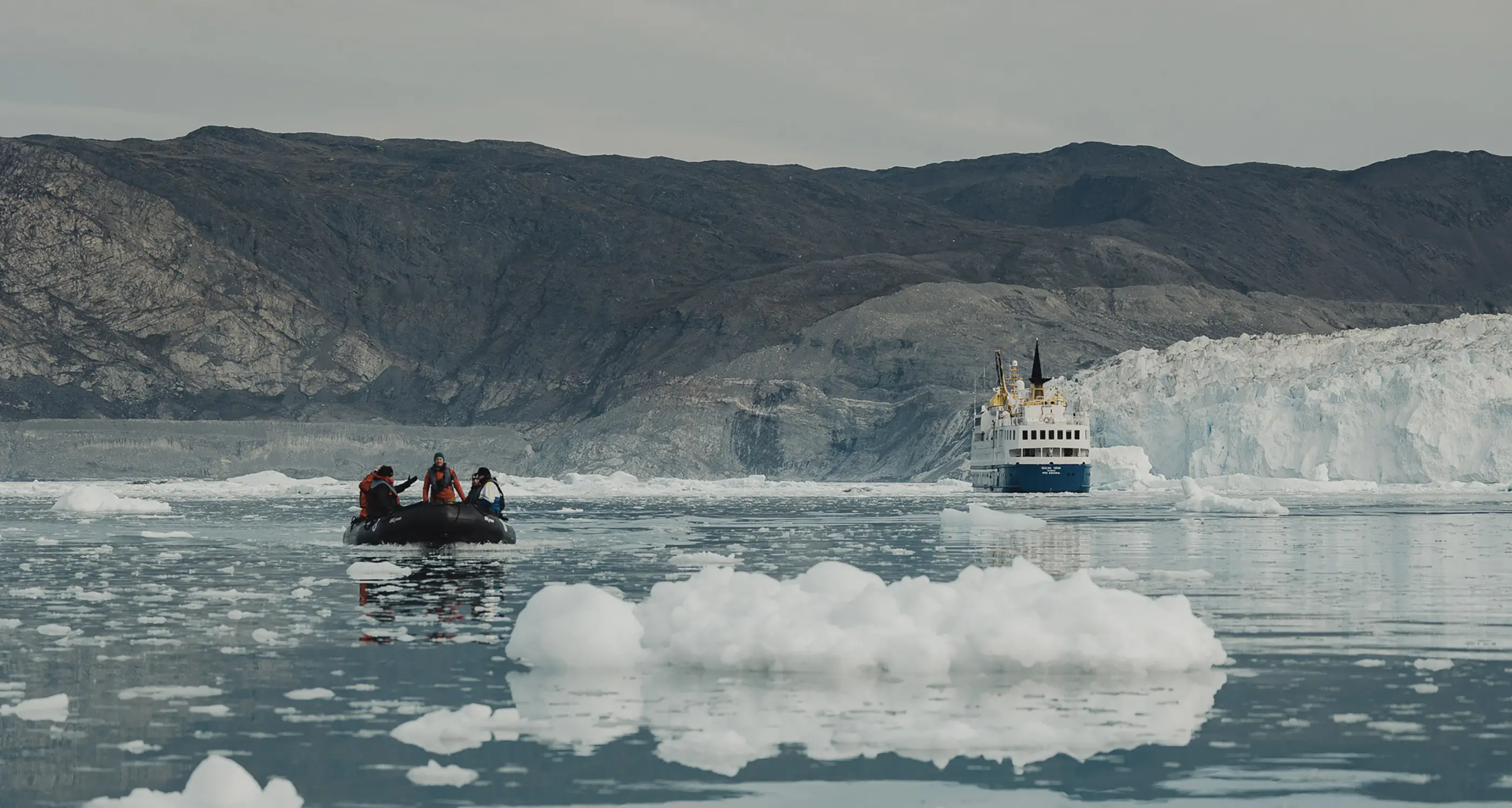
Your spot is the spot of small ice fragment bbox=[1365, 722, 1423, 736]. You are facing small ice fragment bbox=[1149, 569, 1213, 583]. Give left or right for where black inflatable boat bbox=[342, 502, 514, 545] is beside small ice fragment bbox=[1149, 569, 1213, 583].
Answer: left

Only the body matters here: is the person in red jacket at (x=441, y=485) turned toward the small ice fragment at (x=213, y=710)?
yes

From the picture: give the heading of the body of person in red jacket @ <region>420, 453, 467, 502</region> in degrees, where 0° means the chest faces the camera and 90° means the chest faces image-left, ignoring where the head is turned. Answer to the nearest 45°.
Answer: approximately 0°

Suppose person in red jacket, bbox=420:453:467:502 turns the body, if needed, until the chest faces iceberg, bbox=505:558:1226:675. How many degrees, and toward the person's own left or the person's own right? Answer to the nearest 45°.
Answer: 0° — they already face it

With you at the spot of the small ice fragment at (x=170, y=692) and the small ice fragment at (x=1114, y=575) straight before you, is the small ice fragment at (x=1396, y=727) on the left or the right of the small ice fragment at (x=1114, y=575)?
right

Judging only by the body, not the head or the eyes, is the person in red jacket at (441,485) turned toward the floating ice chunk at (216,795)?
yes

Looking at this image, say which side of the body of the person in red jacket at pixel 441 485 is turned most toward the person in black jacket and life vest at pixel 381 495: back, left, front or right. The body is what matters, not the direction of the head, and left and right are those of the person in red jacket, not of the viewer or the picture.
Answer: right

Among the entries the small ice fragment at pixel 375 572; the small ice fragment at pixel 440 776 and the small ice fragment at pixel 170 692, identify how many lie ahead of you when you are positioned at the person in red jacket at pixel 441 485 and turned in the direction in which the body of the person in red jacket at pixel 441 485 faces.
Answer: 3

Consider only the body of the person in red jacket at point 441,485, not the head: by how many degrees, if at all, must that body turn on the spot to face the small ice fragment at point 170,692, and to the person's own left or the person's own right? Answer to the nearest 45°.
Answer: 0° — they already face it

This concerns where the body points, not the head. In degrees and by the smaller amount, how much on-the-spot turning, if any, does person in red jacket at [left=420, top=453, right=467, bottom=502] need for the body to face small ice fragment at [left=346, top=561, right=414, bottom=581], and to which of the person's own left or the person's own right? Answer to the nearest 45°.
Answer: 0° — they already face it

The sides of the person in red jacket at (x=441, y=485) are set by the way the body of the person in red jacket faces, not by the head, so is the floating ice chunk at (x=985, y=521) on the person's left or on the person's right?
on the person's left
